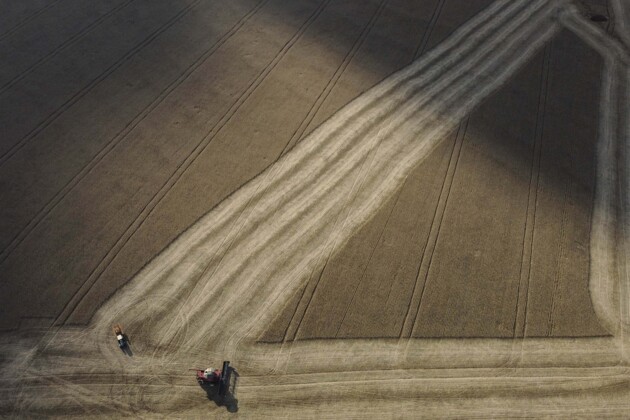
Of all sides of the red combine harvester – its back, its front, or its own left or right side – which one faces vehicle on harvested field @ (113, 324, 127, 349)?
back

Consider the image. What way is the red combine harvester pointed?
to the viewer's right
